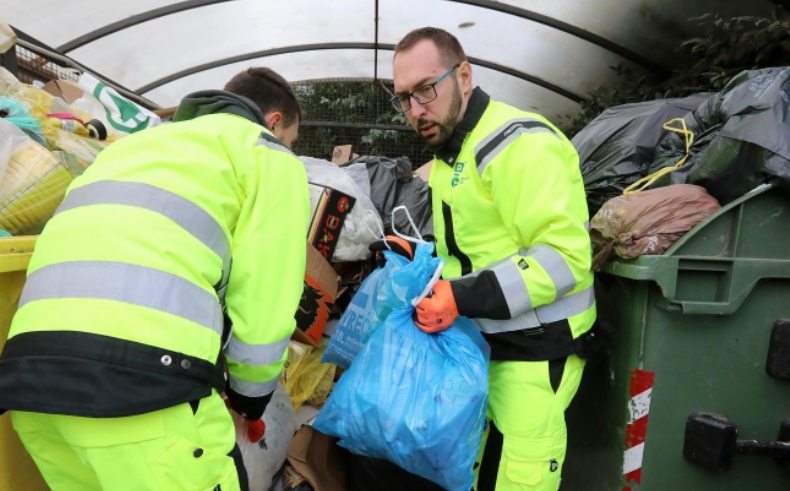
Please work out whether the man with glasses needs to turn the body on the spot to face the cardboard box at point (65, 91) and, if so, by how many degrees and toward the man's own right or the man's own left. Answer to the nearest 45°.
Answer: approximately 90° to the man's own right

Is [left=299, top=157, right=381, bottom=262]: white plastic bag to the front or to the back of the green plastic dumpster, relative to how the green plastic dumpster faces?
to the front

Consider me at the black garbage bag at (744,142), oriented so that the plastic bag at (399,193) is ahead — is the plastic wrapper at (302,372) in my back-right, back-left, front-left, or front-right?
front-left

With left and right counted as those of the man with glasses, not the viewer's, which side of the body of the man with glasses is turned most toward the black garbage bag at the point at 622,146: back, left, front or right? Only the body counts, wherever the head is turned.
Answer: back

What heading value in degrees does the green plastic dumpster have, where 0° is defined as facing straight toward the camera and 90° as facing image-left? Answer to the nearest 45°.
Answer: approximately 90°

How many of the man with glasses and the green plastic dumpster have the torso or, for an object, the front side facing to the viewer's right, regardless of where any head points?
0

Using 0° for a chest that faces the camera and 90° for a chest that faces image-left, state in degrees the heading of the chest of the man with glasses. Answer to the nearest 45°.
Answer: approximately 45°

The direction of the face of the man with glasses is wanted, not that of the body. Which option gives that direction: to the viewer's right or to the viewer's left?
to the viewer's left

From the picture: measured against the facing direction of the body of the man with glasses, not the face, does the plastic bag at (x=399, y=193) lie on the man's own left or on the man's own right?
on the man's own right

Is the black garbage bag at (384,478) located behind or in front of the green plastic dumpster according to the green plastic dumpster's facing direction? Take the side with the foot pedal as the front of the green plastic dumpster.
in front

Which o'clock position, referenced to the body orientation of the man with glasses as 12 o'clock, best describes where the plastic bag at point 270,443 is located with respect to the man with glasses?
The plastic bag is roughly at 2 o'clock from the man with glasses.
